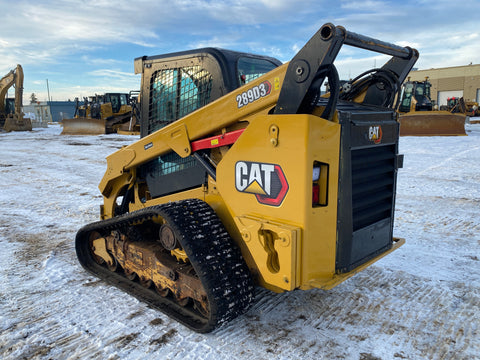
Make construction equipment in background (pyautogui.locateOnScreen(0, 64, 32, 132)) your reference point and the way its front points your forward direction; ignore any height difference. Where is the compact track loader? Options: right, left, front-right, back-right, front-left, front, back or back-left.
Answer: front-right

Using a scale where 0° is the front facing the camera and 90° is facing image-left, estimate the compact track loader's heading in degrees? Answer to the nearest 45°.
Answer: approximately 135°

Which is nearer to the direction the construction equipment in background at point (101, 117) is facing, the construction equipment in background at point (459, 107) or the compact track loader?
the compact track loader

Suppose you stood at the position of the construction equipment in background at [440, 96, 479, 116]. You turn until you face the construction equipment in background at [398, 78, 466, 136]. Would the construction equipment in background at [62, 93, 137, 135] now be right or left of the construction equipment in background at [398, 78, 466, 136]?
right

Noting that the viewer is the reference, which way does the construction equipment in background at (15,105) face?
facing the viewer and to the right of the viewer

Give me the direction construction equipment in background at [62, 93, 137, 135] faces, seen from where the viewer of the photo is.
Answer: facing the viewer and to the left of the viewer
